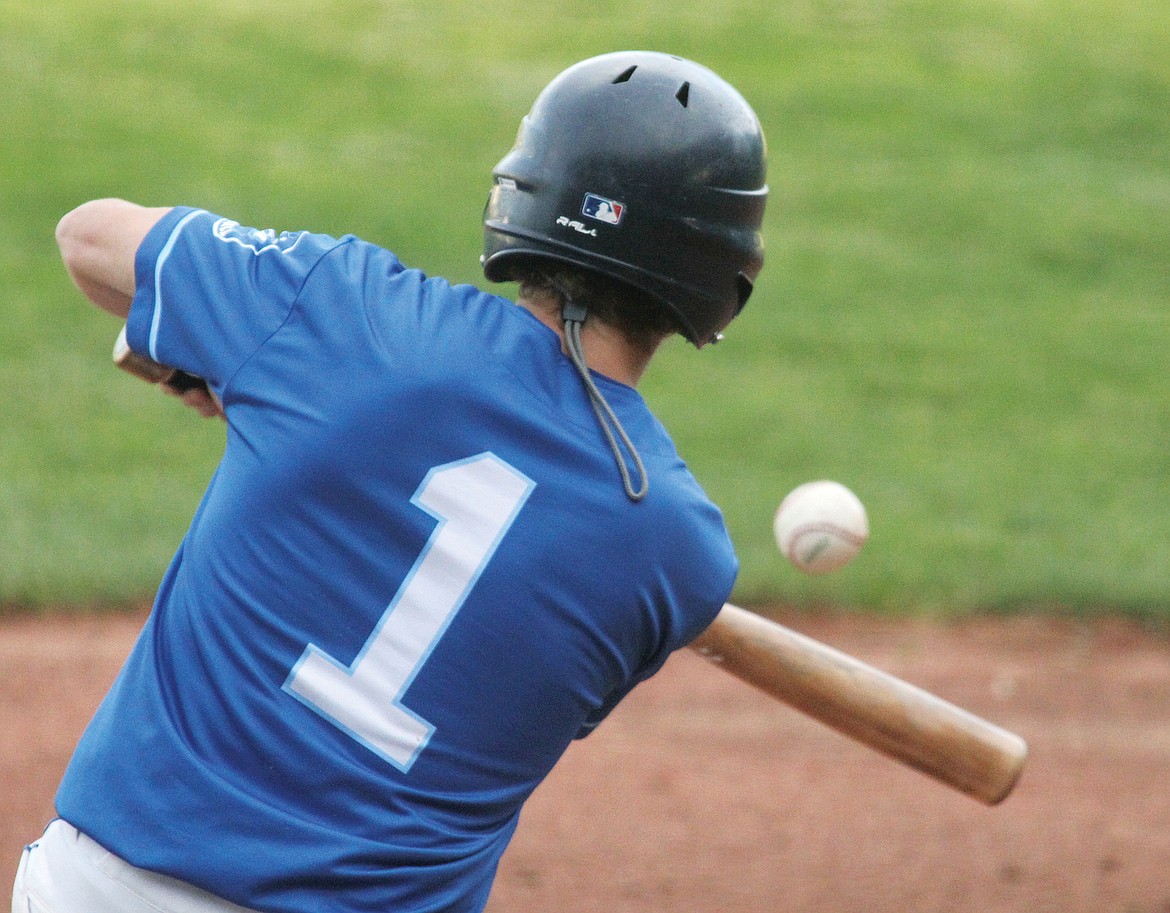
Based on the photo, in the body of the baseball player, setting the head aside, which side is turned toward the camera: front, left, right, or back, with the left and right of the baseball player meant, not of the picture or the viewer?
back

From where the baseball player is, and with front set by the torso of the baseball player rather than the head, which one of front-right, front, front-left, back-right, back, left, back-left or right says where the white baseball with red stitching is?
front-right

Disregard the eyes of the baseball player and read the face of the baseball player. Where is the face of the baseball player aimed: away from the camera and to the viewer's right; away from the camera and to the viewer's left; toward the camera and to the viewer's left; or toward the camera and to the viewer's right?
away from the camera and to the viewer's right
